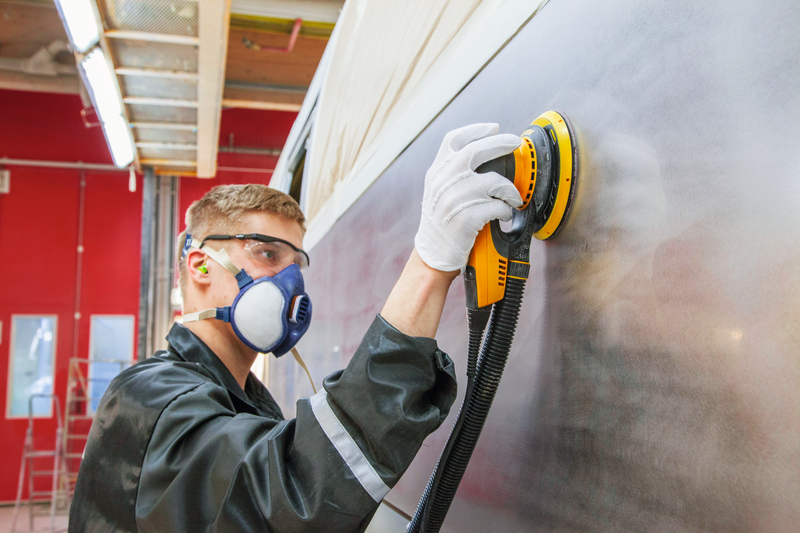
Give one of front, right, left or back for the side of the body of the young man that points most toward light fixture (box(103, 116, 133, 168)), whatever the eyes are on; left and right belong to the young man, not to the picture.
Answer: left

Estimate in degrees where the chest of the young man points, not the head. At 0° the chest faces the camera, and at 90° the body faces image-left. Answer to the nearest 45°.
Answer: approximately 270°

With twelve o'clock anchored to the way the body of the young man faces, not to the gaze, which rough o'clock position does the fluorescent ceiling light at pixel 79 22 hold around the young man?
The fluorescent ceiling light is roughly at 8 o'clock from the young man.

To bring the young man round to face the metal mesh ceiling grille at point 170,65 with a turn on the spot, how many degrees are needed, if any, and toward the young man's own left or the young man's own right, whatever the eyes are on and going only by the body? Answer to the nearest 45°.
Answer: approximately 90° to the young man's own left

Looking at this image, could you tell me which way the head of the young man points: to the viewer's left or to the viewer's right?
to the viewer's right

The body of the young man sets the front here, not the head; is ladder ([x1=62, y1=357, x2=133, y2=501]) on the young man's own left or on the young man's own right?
on the young man's own left
